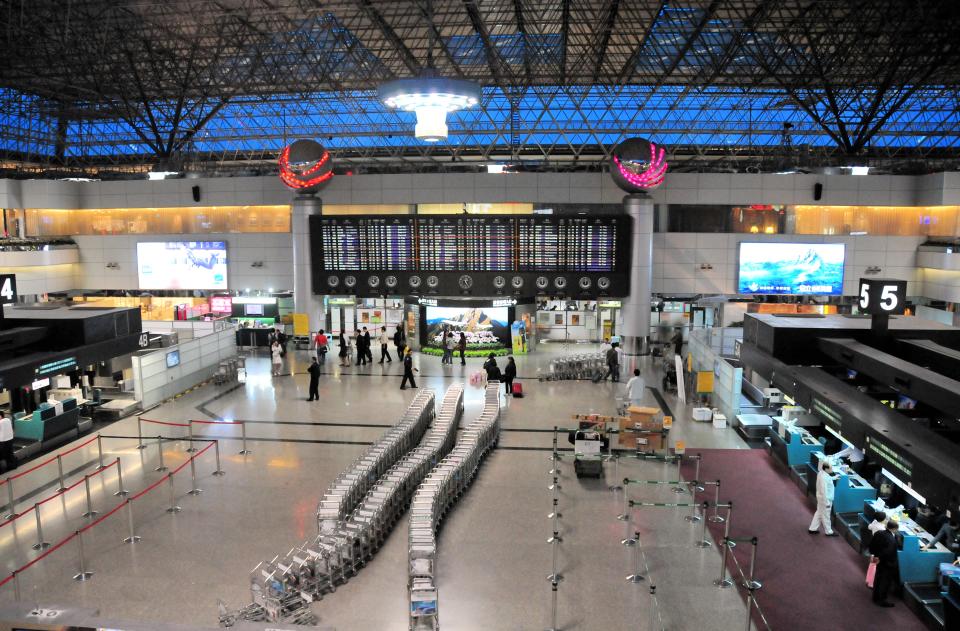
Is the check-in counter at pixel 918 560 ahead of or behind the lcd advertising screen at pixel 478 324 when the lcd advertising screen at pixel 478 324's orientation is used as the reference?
ahead

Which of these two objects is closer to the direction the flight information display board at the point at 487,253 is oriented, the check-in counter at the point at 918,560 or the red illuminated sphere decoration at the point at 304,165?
the check-in counter

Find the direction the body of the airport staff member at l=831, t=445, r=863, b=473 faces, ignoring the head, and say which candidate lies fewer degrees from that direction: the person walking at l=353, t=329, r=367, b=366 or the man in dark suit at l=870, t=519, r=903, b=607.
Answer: the person walking

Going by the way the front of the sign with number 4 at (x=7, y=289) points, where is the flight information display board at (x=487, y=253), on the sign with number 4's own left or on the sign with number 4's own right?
on the sign with number 4's own left

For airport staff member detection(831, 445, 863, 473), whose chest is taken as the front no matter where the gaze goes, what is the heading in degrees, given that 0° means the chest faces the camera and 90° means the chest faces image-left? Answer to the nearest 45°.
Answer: approximately 90°

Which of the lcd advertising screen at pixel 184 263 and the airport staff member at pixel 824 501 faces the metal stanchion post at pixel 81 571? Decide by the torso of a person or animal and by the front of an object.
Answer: the lcd advertising screen

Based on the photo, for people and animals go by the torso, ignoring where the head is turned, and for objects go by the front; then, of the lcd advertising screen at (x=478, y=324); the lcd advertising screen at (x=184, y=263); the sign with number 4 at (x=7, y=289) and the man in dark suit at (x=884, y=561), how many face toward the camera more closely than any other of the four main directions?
3

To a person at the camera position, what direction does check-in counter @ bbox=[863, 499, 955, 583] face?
facing to the left of the viewer

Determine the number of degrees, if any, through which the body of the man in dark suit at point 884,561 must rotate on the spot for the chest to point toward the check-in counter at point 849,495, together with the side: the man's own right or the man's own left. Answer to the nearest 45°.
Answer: approximately 90° to the man's own left

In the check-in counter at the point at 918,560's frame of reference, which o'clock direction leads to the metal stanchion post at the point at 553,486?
The metal stanchion post is roughly at 12 o'clock from the check-in counter.

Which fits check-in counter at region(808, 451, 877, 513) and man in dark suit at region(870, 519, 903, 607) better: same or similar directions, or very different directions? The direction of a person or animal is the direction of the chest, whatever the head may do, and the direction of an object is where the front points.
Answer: very different directions

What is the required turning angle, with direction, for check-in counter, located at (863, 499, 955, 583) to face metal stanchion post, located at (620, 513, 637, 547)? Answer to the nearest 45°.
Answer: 0° — it already faces it

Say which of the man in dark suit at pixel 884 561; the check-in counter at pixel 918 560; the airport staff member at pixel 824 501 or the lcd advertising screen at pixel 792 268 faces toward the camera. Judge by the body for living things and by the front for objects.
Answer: the lcd advertising screen

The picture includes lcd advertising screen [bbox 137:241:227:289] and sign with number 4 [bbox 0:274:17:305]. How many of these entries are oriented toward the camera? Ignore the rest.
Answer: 2

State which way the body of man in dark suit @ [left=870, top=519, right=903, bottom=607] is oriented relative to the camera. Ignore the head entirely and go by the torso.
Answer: to the viewer's right

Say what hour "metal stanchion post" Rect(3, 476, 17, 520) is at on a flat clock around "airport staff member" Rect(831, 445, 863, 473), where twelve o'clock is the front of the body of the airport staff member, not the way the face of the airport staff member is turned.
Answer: The metal stanchion post is roughly at 11 o'clock from the airport staff member.
